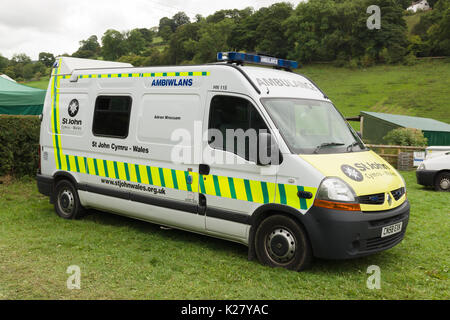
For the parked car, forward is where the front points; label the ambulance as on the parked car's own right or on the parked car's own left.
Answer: on the parked car's own left

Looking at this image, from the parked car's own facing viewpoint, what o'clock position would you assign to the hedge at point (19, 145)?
The hedge is roughly at 11 o'clock from the parked car.

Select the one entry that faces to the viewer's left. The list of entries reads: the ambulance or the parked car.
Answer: the parked car

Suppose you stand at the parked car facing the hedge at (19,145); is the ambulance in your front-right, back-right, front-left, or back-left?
front-left

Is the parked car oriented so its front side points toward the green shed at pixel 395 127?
no

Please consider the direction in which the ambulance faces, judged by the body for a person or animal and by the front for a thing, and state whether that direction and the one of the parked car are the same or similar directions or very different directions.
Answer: very different directions

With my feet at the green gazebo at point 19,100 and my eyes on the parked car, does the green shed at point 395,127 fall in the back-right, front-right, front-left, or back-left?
front-left

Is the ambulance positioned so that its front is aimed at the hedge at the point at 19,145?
no

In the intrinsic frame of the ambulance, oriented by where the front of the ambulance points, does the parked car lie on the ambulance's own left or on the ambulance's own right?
on the ambulance's own left

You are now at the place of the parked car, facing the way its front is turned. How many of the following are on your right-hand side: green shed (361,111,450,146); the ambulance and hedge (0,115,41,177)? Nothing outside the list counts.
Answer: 1

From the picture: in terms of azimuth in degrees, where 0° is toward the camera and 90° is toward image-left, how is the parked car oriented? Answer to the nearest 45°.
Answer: approximately 90°

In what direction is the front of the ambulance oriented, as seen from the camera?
facing the viewer and to the right of the viewer

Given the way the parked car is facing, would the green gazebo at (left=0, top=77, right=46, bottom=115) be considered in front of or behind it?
in front

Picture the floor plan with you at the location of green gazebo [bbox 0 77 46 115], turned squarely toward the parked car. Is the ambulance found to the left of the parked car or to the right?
right

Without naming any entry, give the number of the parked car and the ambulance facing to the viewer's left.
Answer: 1

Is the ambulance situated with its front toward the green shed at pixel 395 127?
no

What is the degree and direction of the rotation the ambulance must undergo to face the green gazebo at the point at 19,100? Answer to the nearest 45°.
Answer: approximately 180°
